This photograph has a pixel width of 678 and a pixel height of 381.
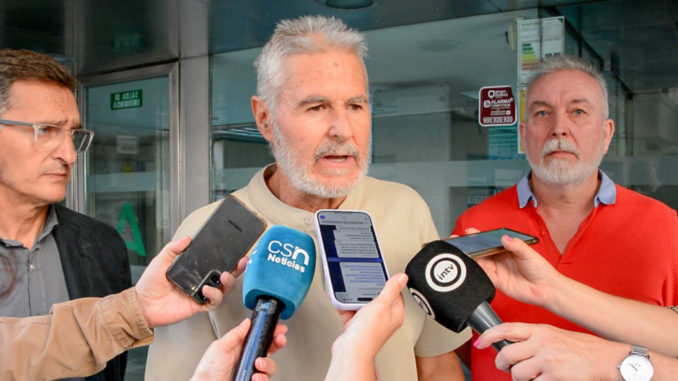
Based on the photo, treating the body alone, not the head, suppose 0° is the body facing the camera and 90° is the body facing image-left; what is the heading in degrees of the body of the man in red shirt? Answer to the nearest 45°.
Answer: approximately 0°

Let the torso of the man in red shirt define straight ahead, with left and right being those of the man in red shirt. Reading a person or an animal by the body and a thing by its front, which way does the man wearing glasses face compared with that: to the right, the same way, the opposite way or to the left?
to the left

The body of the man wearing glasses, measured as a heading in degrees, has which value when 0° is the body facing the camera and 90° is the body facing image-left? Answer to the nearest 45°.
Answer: approximately 315°

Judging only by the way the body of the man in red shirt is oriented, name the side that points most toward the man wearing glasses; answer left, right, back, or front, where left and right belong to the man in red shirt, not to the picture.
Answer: right

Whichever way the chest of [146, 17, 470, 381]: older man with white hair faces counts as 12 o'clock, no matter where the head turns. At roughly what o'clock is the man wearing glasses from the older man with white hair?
The man wearing glasses is roughly at 4 o'clock from the older man with white hair.

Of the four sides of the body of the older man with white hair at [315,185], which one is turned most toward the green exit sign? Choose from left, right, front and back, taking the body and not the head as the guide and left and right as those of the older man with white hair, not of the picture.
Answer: back

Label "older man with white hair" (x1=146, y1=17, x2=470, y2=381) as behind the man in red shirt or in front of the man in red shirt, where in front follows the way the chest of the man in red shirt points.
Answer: in front

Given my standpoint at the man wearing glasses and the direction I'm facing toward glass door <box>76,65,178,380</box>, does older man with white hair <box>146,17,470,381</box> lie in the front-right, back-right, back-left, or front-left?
back-right

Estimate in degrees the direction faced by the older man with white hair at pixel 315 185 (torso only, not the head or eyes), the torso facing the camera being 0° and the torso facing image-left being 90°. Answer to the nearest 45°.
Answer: approximately 0°
